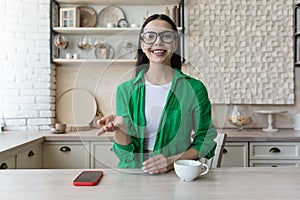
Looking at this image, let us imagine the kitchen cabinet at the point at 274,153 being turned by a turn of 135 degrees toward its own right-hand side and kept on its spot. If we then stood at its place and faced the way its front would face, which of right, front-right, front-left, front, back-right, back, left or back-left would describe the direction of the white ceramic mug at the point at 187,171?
back-left

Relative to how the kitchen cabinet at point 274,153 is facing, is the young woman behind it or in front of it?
in front

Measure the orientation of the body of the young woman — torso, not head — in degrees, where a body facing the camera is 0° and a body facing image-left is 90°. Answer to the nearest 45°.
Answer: approximately 0°

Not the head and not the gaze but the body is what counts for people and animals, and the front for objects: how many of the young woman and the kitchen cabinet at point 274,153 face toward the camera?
2

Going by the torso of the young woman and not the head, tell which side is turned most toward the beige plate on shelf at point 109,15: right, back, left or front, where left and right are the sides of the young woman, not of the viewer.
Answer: back

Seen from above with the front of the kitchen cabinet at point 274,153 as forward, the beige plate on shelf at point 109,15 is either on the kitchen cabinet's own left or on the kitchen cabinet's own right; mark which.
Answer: on the kitchen cabinet's own right
